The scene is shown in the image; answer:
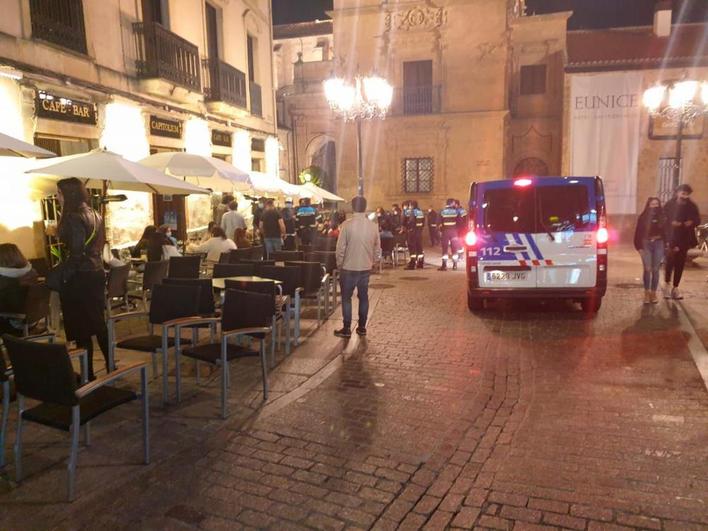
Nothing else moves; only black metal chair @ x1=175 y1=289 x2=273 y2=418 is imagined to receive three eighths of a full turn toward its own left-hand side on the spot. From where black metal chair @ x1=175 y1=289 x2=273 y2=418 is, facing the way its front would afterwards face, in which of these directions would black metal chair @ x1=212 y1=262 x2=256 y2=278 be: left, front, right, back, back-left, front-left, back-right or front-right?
left

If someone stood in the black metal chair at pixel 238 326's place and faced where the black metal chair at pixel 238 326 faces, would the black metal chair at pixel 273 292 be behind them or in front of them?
behind

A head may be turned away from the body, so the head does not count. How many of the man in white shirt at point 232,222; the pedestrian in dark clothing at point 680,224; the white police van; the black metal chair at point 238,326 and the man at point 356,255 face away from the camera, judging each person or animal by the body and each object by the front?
3

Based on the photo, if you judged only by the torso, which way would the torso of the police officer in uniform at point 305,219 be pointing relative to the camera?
away from the camera

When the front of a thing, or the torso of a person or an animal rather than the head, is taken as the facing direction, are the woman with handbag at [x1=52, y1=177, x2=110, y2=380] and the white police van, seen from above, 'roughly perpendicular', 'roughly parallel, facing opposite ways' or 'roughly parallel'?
roughly perpendicular

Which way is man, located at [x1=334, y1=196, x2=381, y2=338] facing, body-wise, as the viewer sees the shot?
away from the camera
